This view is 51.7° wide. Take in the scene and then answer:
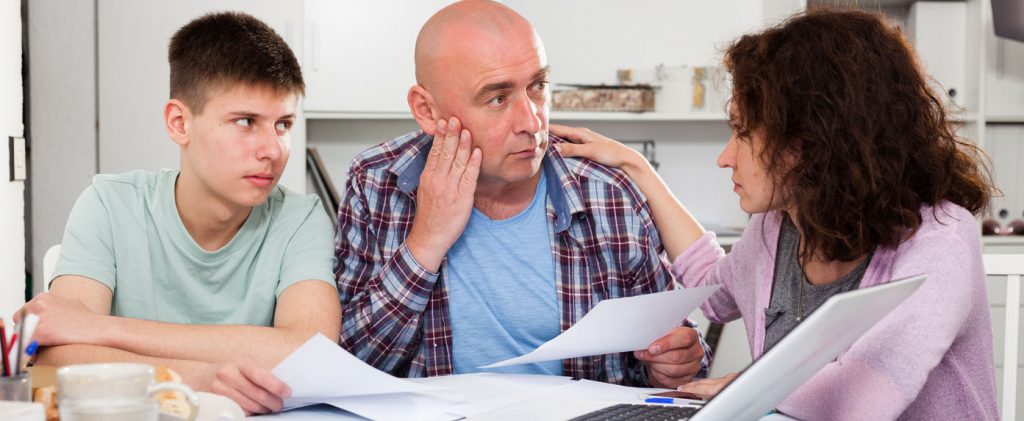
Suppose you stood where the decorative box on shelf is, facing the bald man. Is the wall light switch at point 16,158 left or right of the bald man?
right

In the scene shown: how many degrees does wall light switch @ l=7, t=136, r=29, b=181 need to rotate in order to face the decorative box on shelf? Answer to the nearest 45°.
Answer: approximately 45° to its left

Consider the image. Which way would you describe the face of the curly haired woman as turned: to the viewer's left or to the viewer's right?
to the viewer's left

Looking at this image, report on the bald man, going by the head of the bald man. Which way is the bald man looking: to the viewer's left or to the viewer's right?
to the viewer's right

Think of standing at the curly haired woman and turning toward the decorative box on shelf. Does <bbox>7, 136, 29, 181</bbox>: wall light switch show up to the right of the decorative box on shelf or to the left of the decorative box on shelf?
left

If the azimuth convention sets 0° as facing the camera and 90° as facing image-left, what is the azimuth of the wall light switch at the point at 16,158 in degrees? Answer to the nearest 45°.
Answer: approximately 315°
